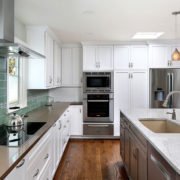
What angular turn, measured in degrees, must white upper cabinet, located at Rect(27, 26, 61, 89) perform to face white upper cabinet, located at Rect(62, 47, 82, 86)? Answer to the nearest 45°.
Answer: approximately 45° to its left

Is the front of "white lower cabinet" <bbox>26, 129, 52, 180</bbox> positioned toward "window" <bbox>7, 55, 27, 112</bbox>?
no

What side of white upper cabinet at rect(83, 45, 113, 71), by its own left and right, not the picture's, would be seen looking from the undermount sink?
front

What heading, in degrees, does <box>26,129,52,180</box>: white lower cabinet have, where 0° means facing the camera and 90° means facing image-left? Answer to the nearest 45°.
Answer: approximately 270°

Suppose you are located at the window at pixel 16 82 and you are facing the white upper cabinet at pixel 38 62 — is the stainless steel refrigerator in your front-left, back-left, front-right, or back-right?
front-right

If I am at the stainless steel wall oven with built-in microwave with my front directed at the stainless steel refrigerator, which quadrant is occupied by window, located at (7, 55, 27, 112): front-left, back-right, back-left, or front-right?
back-right

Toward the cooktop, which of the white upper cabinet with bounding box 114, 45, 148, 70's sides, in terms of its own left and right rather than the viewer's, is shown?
front

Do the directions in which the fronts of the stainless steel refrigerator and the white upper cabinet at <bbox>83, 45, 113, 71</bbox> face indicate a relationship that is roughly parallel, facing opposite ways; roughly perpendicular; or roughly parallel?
roughly parallel

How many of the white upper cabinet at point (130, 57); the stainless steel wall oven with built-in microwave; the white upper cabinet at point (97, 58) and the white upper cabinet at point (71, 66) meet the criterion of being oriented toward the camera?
4

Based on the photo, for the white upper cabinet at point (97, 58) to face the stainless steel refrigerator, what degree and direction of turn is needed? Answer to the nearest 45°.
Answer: approximately 90° to its left

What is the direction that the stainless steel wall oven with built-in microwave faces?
toward the camera

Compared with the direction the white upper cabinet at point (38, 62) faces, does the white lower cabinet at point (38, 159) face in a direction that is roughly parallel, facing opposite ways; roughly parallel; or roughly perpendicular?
roughly parallel

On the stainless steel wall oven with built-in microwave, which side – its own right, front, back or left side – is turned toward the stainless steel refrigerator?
left

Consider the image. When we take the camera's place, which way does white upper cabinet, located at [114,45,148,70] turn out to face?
facing the viewer

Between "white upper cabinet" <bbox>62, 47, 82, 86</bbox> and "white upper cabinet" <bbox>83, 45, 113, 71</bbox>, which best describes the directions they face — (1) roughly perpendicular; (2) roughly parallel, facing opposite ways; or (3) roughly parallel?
roughly parallel

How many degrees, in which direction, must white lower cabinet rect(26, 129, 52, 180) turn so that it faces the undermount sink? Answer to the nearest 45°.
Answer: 0° — it already faces it

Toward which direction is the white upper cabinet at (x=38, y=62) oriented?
to the viewer's right

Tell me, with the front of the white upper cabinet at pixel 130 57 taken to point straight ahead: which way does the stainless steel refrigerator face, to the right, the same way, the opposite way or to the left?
the same way
